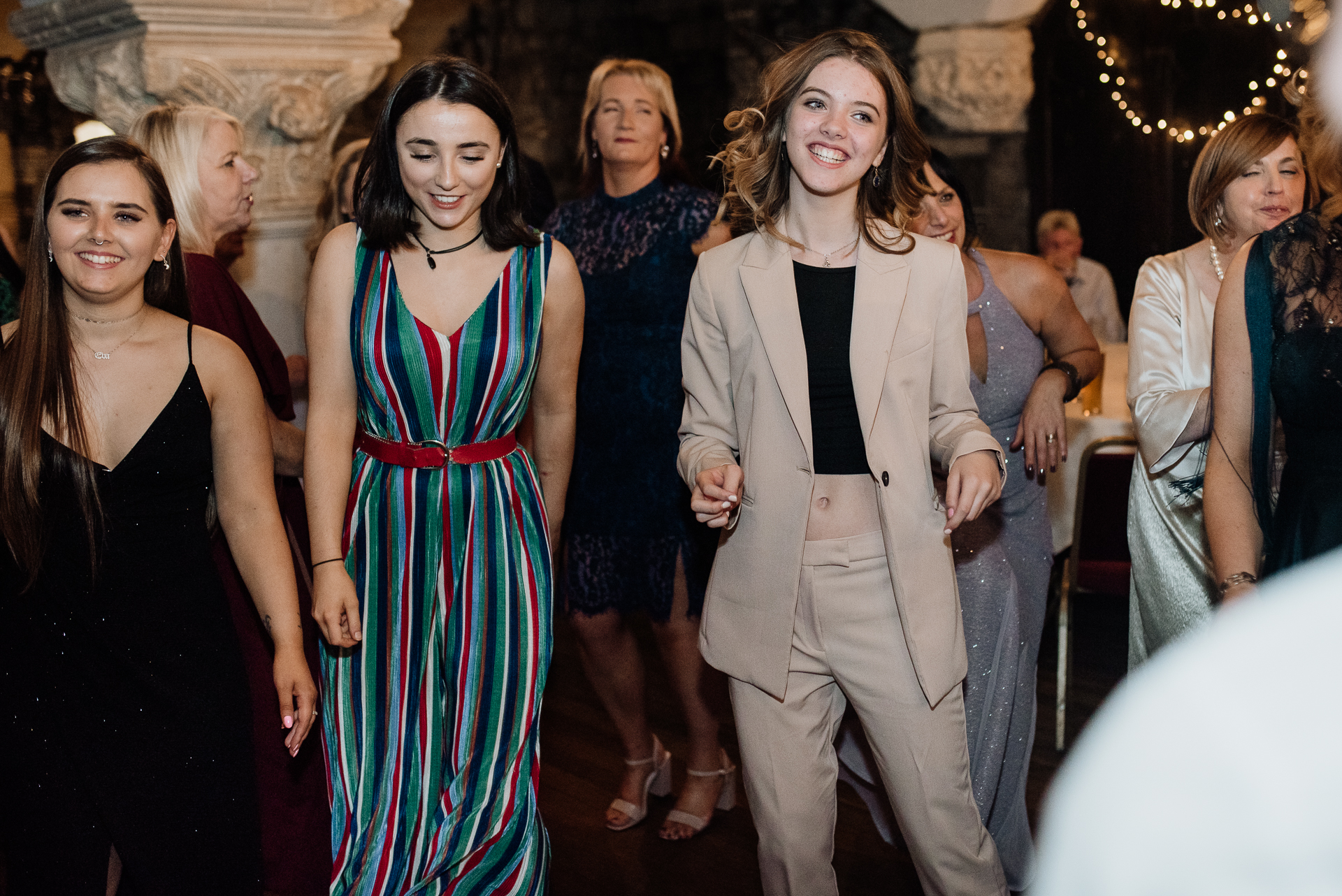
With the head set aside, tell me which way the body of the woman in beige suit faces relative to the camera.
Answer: toward the camera

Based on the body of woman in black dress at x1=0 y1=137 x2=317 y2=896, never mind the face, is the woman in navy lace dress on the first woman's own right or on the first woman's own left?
on the first woman's own left

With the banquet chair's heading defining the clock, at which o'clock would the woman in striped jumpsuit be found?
The woman in striped jumpsuit is roughly at 7 o'clock from the banquet chair.

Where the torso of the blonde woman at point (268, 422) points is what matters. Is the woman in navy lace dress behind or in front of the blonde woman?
in front

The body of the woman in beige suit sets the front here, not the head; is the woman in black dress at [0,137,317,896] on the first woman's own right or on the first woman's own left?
on the first woman's own right

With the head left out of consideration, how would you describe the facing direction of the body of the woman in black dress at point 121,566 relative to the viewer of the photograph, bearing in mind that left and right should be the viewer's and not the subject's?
facing the viewer

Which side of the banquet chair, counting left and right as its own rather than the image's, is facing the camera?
back

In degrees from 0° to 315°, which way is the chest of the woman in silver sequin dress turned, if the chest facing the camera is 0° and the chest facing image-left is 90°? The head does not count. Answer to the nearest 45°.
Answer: approximately 45°

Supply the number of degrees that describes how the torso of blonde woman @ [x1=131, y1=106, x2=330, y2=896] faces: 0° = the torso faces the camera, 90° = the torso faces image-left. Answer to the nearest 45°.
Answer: approximately 270°

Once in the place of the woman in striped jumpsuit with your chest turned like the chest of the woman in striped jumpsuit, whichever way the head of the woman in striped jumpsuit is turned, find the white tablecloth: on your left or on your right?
on your left

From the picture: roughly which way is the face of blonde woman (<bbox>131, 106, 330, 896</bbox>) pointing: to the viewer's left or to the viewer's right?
to the viewer's right

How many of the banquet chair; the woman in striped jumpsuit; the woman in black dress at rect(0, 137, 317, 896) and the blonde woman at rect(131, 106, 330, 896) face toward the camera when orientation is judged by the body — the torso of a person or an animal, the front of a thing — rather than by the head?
2

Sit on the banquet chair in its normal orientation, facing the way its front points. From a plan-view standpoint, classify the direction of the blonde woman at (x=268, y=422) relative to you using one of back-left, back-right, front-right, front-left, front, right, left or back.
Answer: back-left

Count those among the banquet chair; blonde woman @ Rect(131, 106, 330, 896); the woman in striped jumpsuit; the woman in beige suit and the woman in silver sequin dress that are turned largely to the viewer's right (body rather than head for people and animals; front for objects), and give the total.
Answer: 1

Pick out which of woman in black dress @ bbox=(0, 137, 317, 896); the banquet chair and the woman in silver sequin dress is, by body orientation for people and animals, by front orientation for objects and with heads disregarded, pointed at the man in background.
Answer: the banquet chair
